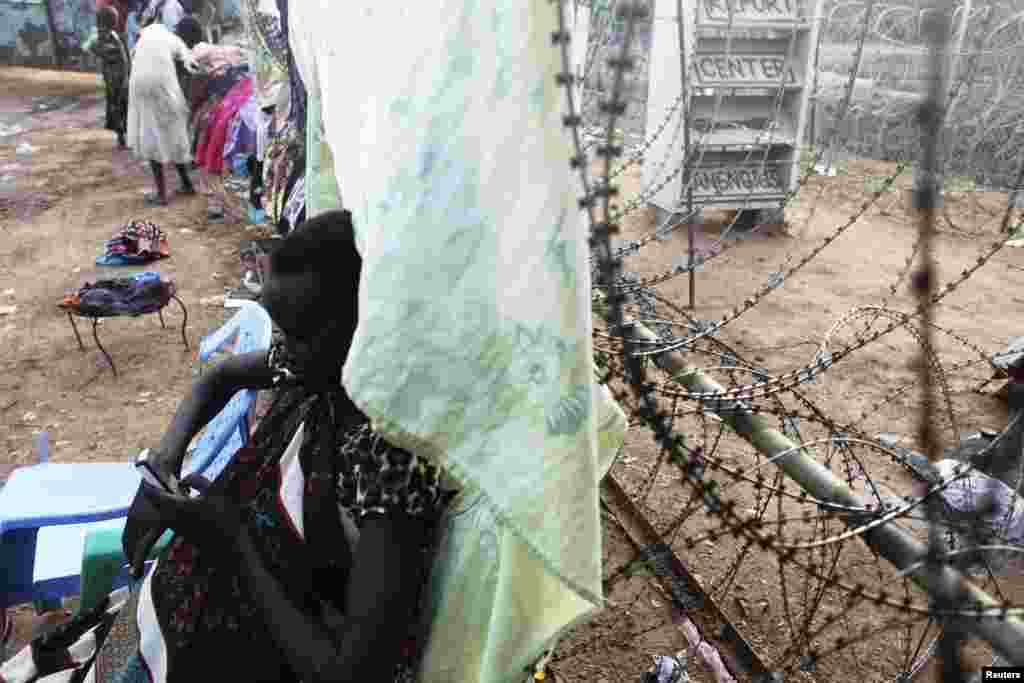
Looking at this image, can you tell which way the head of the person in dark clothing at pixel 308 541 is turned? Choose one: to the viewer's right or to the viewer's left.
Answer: to the viewer's left

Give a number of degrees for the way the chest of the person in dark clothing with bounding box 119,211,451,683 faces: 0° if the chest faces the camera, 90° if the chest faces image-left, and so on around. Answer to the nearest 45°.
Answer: approximately 45°
